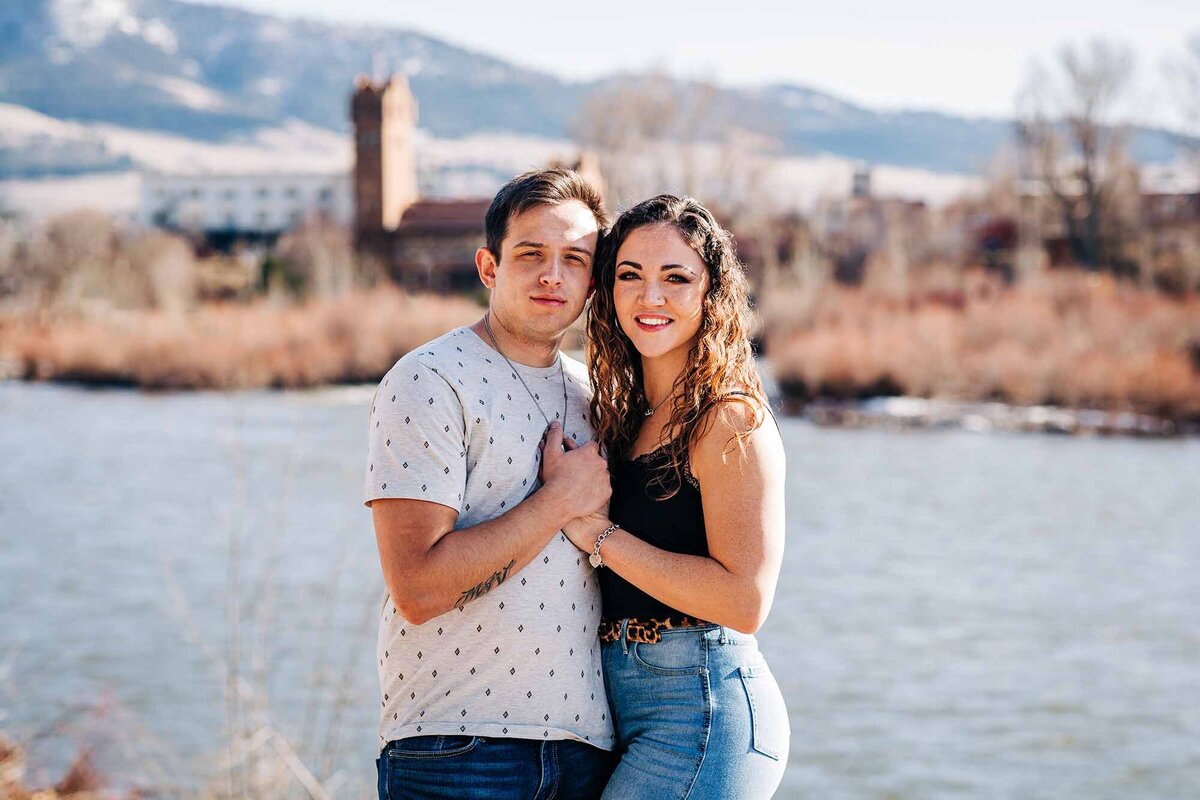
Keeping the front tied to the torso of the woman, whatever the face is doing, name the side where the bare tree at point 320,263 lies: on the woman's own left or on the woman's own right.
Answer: on the woman's own right

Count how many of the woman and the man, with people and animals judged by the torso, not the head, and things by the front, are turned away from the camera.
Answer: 0

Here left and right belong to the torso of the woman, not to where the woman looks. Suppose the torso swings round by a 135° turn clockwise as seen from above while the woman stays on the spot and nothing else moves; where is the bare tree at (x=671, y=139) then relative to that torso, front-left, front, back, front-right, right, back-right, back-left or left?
front

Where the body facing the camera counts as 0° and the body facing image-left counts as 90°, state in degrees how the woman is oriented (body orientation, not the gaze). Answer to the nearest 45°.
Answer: approximately 45°

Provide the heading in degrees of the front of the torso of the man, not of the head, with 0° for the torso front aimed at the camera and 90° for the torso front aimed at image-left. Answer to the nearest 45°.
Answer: approximately 315°
